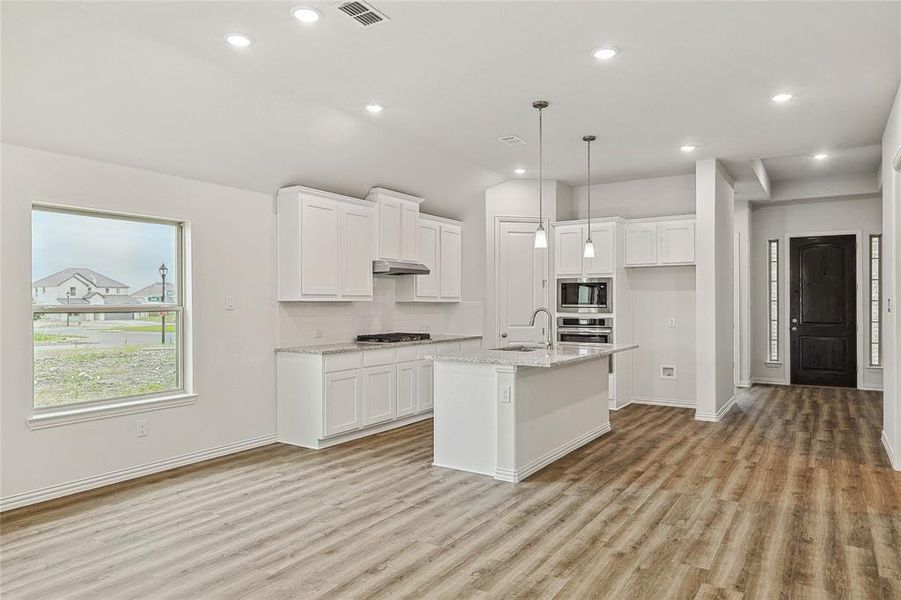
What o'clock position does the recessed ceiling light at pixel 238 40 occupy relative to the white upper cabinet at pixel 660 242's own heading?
The recessed ceiling light is roughly at 1 o'clock from the white upper cabinet.

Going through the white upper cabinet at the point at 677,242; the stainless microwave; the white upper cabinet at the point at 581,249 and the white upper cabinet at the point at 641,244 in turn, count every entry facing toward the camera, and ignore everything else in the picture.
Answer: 4

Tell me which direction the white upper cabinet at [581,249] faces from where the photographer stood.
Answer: facing the viewer

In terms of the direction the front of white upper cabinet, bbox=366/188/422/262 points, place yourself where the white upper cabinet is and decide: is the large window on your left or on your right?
on your right

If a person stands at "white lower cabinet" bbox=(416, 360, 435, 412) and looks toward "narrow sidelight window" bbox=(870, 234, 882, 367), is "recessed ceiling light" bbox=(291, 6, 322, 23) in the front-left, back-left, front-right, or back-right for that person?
back-right

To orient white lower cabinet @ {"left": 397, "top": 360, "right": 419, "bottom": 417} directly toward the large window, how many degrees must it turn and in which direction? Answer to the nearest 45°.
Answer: approximately 90° to its right

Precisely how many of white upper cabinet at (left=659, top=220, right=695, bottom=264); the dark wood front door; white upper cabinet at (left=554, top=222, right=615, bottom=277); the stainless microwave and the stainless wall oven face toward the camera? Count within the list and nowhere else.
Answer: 5

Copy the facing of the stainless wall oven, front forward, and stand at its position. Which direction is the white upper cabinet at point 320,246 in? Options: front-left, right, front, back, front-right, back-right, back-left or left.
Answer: front-right

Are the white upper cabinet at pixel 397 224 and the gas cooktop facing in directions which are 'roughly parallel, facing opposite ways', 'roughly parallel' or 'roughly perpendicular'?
roughly parallel

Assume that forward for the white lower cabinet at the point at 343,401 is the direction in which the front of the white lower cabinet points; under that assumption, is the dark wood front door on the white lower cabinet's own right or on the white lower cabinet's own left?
on the white lower cabinet's own left

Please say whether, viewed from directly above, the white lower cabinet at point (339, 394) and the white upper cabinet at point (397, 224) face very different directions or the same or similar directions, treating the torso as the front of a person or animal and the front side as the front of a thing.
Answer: same or similar directions

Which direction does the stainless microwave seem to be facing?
toward the camera

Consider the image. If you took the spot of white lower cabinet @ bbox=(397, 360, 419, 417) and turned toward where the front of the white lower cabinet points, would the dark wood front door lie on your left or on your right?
on your left
